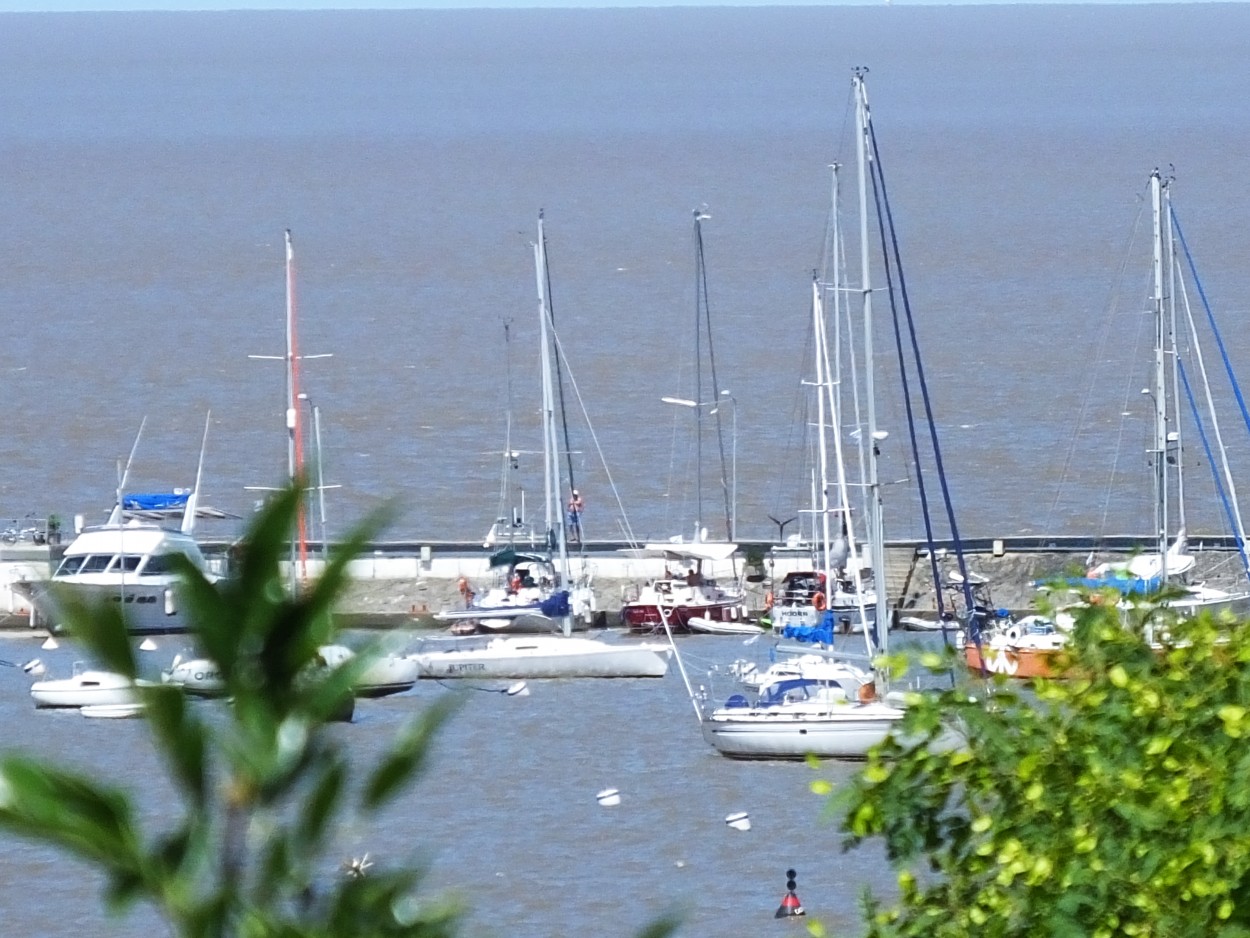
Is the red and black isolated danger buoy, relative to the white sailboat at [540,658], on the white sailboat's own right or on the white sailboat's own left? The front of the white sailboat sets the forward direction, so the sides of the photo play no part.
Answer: on the white sailboat's own right

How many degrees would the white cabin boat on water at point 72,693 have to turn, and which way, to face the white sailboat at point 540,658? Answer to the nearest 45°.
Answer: approximately 180°

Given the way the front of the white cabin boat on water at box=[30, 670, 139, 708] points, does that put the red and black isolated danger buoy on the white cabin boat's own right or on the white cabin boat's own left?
on the white cabin boat's own left

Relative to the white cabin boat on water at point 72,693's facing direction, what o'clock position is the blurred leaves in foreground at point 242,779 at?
The blurred leaves in foreground is roughly at 9 o'clock from the white cabin boat on water.

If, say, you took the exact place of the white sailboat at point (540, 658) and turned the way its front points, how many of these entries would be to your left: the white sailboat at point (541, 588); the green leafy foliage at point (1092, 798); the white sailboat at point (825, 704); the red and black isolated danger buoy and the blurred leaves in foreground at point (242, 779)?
1

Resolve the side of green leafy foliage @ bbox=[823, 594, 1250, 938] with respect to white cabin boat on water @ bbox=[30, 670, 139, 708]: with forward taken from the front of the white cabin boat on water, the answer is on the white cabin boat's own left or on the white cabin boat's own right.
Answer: on the white cabin boat's own left

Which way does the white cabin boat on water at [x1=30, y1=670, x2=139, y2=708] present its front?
to the viewer's left

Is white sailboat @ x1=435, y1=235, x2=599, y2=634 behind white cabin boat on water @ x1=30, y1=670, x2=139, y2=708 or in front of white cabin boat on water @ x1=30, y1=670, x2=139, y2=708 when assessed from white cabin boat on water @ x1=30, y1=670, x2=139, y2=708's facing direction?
behind

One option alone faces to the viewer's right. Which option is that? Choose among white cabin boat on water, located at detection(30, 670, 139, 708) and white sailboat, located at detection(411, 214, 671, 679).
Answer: the white sailboat

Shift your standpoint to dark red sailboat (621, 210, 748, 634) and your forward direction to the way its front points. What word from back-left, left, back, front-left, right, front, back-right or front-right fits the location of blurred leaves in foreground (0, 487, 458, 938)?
back-right
